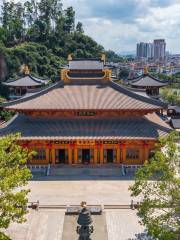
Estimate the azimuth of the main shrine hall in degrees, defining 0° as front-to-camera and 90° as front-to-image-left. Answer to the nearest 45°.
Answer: approximately 0°

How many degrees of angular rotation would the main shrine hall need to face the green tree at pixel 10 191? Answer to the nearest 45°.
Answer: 0° — it already faces it

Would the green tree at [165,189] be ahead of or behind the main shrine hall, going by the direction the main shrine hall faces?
ahead
